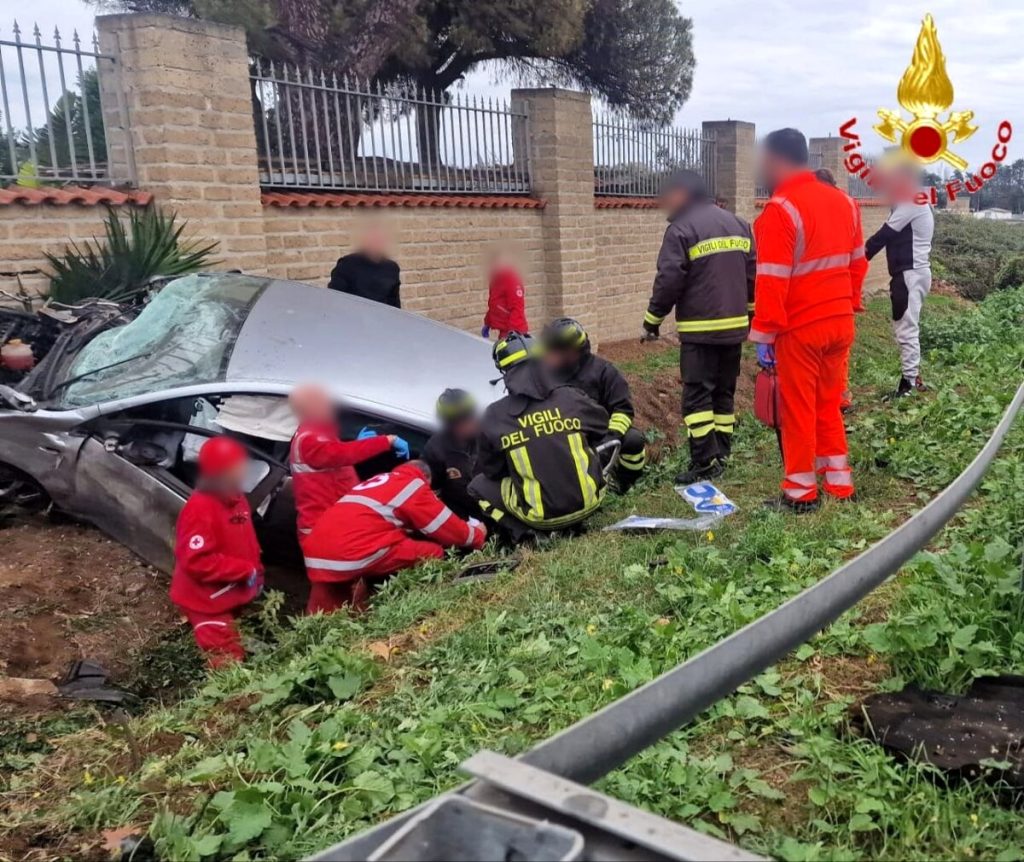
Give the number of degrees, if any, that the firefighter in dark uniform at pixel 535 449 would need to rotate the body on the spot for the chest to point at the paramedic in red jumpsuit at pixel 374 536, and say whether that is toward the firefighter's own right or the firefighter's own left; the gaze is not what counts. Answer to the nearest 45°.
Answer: approximately 90° to the firefighter's own left

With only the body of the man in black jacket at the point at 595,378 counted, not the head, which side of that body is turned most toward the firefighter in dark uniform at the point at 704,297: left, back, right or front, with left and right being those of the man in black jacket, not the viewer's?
back

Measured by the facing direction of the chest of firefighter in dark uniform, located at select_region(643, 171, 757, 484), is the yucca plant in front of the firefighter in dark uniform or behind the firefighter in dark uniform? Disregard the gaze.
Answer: in front

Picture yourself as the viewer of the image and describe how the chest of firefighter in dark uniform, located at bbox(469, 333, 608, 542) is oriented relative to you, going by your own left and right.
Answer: facing away from the viewer and to the left of the viewer

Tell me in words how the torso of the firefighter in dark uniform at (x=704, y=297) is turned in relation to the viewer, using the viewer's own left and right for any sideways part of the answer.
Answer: facing away from the viewer and to the left of the viewer

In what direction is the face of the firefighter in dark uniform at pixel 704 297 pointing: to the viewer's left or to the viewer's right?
to the viewer's left

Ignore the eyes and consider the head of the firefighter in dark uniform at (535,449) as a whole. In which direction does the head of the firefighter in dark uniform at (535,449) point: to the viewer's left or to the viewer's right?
to the viewer's left
